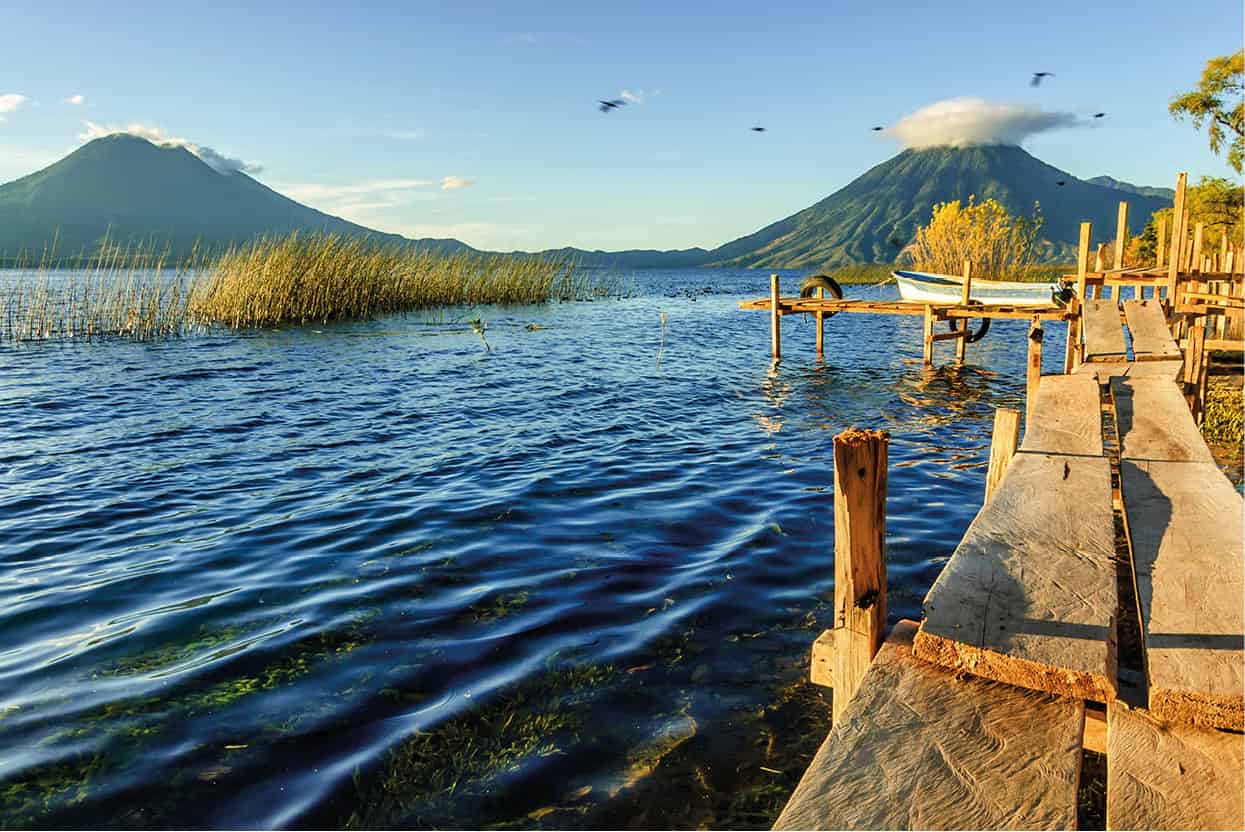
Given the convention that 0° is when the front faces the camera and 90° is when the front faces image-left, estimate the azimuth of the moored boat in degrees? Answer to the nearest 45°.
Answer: approximately 90°

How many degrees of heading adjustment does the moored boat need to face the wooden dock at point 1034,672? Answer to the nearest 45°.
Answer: approximately 90° to its left

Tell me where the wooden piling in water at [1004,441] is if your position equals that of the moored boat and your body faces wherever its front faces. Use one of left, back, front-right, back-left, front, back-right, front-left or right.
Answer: left

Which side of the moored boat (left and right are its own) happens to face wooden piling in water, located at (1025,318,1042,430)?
left

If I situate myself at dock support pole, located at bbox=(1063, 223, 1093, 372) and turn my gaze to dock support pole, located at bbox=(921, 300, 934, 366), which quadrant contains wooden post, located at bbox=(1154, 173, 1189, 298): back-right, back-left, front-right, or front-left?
back-right

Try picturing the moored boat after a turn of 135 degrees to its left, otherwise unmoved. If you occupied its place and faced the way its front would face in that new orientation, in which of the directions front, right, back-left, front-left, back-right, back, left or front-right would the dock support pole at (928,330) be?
front-right

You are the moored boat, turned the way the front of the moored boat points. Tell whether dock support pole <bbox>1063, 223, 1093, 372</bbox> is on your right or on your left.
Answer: on your left
